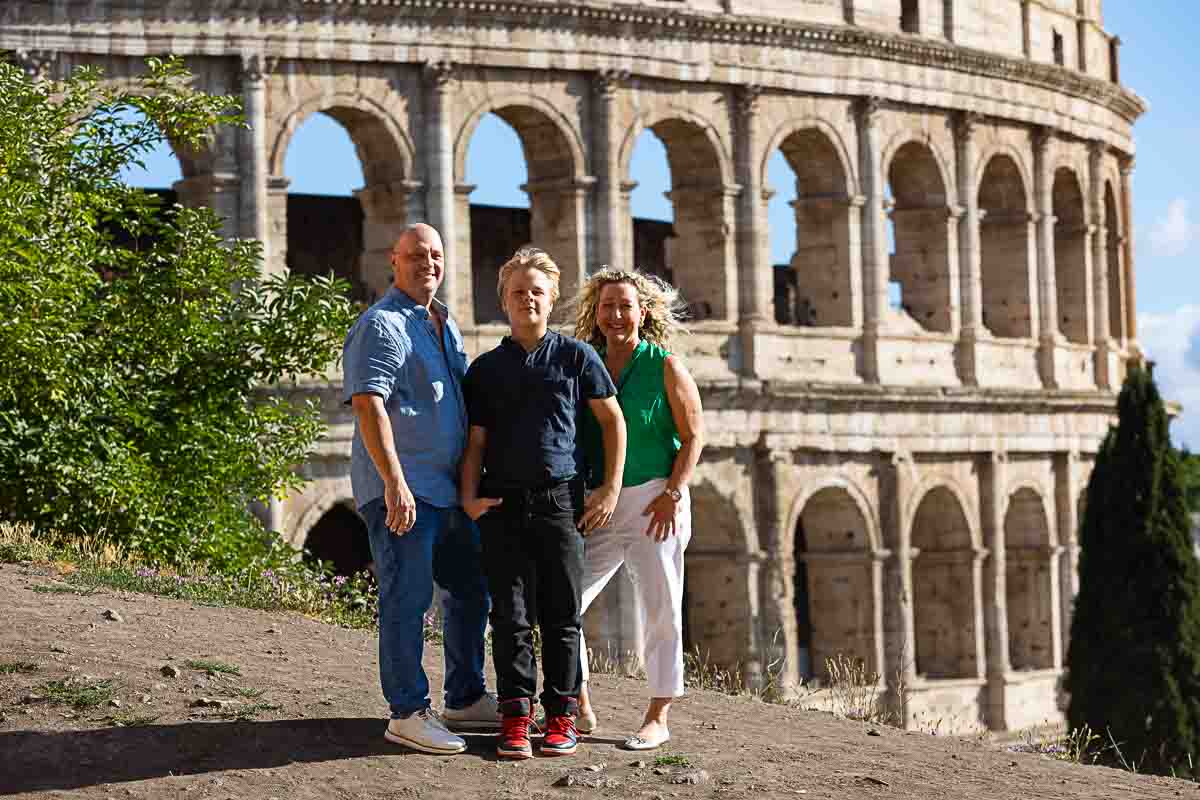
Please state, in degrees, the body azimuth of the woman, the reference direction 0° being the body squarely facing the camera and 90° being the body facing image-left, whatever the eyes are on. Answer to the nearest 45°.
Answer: approximately 45°

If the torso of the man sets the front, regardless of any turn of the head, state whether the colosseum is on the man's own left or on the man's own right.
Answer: on the man's own left

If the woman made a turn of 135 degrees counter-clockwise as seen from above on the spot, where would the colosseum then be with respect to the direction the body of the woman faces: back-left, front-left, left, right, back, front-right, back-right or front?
left

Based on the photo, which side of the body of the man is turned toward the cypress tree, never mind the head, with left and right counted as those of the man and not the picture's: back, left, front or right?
left

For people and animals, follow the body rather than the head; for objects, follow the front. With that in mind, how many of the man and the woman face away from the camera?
0

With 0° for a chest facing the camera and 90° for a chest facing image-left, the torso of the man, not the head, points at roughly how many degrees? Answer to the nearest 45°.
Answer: approximately 315°

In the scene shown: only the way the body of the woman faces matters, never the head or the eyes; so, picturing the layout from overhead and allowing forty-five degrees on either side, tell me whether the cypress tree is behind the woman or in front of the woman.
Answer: behind
